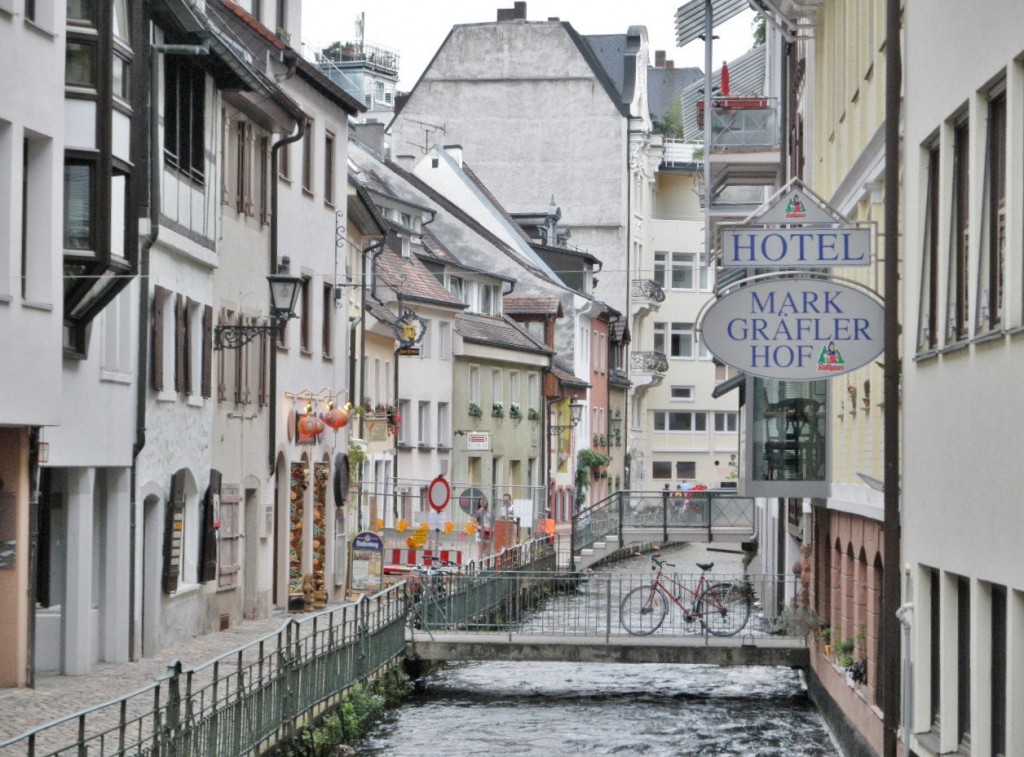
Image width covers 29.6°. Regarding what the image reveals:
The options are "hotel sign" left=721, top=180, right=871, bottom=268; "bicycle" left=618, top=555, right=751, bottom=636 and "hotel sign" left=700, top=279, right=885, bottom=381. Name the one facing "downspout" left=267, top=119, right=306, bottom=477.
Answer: the bicycle

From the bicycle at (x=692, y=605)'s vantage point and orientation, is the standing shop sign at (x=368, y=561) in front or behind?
in front

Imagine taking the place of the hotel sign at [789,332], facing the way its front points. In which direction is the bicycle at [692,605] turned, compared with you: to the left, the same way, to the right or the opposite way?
to the right

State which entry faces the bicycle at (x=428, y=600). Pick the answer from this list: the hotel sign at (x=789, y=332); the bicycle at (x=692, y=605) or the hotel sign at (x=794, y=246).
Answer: the bicycle at (x=692, y=605)

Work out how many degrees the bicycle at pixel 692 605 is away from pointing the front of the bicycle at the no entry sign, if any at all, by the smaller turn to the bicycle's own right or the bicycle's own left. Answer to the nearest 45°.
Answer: approximately 45° to the bicycle's own right

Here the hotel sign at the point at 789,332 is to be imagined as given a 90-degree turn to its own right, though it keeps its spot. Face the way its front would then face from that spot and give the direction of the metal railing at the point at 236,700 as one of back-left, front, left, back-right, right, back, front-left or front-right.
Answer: front

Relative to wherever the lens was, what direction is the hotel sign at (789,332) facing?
facing the viewer

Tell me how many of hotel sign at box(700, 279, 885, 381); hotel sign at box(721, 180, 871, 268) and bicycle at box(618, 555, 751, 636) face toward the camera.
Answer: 2

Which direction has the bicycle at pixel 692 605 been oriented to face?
to the viewer's left

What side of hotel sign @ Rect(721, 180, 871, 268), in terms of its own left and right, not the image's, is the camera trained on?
front

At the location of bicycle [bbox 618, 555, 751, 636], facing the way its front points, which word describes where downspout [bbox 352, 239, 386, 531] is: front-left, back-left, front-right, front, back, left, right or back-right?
front-right
